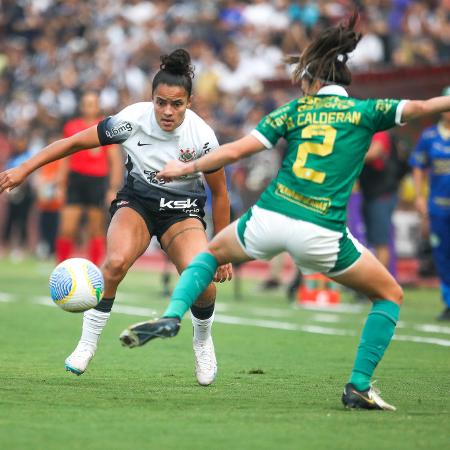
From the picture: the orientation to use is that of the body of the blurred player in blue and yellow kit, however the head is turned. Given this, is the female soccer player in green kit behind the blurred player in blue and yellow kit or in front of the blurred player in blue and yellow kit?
in front

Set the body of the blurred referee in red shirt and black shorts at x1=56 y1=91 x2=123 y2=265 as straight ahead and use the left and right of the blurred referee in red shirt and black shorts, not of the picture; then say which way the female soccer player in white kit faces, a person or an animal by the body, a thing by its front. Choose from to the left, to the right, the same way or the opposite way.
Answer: the same way

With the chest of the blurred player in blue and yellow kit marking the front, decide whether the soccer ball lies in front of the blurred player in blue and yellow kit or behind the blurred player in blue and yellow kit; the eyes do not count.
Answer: in front

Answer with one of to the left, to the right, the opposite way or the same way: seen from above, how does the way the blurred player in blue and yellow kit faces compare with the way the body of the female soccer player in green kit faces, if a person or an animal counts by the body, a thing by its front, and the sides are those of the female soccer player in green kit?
the opposite way

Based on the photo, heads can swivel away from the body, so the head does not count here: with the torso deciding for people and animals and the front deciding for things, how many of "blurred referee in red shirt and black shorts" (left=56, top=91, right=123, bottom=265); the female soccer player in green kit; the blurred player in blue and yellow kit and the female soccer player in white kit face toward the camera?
3

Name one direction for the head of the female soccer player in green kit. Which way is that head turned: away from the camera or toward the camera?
away from the camera

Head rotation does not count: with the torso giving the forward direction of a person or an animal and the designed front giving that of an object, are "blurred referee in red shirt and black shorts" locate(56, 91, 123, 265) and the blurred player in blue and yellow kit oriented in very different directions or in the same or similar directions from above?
same or similar directions

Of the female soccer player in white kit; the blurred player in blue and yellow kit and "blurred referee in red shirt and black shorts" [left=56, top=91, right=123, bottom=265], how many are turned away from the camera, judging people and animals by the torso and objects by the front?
0

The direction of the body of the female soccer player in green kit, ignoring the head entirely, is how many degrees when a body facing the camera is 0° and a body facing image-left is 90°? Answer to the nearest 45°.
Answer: approximately 180°

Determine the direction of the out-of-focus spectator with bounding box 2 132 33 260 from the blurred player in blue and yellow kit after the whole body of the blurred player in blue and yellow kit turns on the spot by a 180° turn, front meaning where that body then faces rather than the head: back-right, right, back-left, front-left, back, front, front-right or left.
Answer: front-left

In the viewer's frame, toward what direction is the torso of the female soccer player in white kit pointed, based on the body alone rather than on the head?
toward the camera

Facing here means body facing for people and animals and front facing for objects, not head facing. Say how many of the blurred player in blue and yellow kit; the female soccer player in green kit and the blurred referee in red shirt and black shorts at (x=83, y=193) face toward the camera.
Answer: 2

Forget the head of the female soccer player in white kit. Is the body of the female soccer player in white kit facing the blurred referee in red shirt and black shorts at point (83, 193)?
no

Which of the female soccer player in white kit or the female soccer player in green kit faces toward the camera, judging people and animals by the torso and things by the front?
the female soccer player in white kit

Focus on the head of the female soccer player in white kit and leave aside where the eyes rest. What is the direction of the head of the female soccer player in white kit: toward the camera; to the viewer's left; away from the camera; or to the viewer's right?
toward the camera

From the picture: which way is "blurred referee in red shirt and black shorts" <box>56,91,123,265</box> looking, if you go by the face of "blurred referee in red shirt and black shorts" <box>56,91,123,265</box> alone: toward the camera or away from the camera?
toward the camera

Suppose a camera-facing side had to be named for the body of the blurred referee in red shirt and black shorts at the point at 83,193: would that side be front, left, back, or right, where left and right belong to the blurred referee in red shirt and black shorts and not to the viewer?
front

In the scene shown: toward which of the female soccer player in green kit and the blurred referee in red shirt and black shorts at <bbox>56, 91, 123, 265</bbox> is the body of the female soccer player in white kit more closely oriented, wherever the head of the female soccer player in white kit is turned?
the female soccer player in green kit

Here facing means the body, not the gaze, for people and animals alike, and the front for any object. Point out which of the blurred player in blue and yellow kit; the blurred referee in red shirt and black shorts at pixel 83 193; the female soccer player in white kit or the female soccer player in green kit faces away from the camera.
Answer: the female soccer player in green kit
